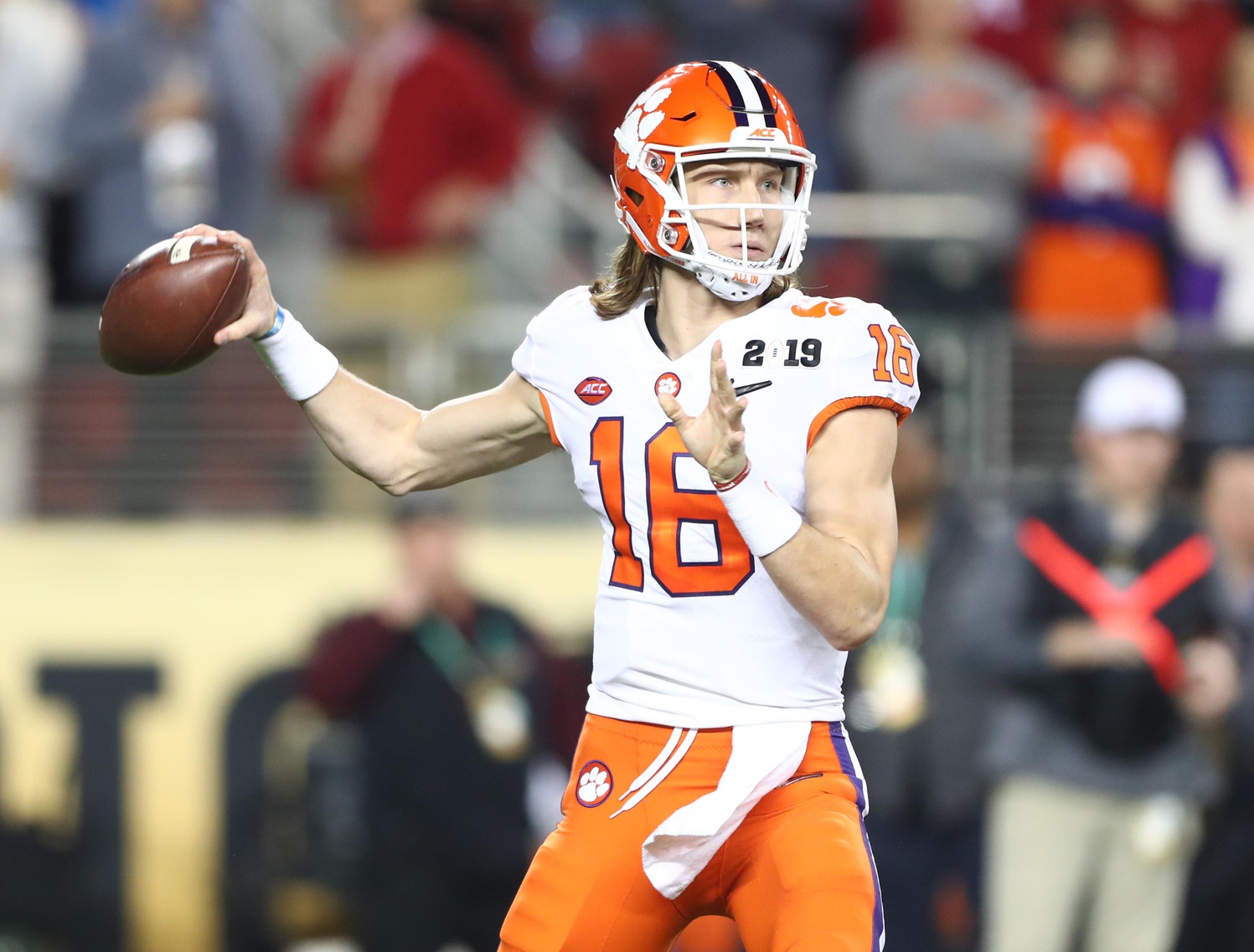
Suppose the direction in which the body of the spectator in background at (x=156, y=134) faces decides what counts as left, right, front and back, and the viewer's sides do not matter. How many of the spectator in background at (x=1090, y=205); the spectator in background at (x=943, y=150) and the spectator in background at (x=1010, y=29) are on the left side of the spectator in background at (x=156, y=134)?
3

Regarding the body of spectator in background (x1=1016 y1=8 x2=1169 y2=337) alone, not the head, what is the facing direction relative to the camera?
toward the camera

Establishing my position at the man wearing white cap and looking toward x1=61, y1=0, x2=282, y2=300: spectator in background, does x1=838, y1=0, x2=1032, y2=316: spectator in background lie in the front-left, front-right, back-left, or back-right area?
front-right

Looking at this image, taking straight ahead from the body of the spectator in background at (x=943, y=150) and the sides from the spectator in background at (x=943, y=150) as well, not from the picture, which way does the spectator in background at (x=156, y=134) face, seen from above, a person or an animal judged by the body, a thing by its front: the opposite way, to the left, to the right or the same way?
the same way

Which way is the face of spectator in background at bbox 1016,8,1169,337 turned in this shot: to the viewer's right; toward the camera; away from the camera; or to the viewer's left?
toward the camera

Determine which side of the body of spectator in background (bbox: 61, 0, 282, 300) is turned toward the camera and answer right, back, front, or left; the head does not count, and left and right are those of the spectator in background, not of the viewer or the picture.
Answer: front

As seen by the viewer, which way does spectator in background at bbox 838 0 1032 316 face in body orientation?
toward the camera

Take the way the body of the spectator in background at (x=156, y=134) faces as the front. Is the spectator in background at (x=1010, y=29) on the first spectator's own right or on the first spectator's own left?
on the first spectator's own left

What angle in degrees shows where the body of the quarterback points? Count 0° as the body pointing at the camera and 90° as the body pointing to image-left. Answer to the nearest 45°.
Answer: approximately 0°

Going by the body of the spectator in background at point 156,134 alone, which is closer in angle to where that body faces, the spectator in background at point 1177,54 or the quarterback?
the quarterback

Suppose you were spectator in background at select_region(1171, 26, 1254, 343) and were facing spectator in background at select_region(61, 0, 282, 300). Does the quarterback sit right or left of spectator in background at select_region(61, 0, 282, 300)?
left

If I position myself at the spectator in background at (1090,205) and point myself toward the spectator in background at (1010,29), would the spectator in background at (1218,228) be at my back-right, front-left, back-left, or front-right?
back-right

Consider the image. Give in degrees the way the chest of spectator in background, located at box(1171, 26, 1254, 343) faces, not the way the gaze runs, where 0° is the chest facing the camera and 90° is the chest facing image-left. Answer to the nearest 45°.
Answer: approximately 0°

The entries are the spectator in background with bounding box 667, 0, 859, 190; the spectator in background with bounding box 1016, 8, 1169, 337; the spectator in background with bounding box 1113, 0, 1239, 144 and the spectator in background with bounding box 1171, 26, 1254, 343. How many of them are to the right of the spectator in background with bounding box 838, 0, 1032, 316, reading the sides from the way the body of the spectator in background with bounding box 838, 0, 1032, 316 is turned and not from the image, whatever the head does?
1

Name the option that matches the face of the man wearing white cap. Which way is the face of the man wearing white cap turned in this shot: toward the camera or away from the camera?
toward the camera
